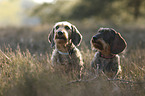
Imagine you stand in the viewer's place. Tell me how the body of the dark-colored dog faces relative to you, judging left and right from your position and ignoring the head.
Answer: facing the viewer and to the left of the viewer

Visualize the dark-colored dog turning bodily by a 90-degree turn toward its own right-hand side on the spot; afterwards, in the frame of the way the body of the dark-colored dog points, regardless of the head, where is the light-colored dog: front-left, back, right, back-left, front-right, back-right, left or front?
front-left
